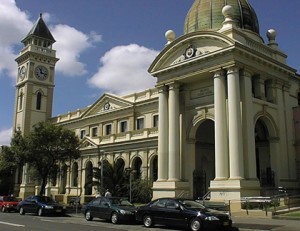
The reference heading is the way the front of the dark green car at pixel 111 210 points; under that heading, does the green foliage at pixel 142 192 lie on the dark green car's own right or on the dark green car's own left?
on the dark green car's own left

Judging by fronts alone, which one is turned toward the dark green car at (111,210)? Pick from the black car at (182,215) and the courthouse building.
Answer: the courthouse building

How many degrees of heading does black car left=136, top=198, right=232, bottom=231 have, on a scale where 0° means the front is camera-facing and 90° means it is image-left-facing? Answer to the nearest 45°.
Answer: approximately 315°

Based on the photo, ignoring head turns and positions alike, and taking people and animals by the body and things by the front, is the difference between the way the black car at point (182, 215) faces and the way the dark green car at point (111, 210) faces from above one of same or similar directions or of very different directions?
same or similar directions

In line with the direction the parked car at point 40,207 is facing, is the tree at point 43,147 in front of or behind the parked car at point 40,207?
behind

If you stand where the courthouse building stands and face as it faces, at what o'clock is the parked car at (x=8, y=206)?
The parked car is roughly at 2 o'clock from the courthouse building.

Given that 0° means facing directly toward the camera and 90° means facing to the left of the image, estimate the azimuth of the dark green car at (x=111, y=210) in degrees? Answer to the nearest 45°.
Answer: approximately 315°

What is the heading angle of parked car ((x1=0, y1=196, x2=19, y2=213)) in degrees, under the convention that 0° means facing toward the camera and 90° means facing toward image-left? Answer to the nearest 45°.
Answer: approximately 315°

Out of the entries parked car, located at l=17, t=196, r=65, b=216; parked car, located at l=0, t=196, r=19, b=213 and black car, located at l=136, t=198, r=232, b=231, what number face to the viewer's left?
0

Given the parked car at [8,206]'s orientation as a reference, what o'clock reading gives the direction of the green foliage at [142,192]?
The green foliage is roughly at 11 o'clock from the parked car.

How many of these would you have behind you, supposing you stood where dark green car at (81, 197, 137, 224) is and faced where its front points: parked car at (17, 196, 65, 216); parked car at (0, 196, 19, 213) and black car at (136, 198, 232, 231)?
2

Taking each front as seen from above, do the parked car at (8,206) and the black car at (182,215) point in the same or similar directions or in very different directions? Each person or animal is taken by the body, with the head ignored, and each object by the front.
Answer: same or similar directions

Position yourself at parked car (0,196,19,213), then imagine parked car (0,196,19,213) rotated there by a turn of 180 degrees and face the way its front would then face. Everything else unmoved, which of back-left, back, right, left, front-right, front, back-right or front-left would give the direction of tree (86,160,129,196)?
back-right

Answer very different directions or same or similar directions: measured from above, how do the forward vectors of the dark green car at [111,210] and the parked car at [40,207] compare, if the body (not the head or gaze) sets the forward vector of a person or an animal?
same or similar directions

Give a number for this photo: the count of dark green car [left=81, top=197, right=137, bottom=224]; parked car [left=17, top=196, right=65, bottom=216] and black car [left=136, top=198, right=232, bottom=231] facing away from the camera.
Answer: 0

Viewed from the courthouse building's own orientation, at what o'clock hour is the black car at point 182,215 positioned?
The black car is roughly at 11 o'clock from the courthouse building.
